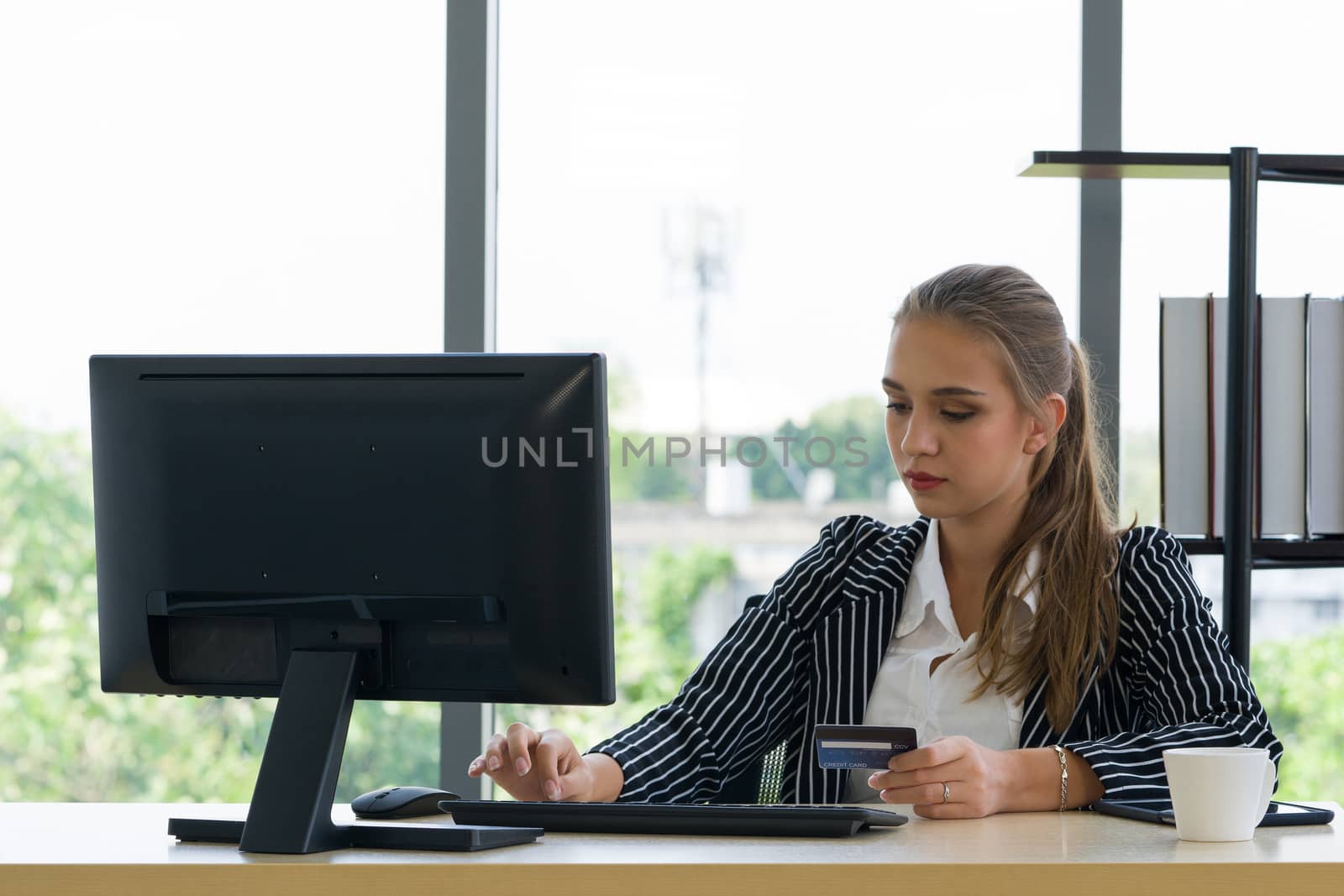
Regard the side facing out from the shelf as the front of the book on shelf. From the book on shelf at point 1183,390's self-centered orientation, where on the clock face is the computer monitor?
The computer monitor is roughly at 1 o'clock from the book on shelf.

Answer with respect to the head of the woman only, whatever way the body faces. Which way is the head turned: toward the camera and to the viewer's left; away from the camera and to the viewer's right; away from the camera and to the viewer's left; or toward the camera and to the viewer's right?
toward the camera and to the viewer's left

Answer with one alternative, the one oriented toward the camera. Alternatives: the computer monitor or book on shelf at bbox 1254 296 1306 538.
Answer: the book on shelf

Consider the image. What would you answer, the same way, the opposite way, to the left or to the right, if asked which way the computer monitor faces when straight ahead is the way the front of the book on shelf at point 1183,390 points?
the opposite way

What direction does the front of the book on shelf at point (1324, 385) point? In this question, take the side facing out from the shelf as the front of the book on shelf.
toward the camera

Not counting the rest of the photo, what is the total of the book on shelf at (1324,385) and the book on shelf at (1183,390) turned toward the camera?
2

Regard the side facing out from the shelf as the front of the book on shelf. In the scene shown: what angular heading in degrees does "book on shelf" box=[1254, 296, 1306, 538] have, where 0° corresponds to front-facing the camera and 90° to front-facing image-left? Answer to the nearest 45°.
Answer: approximately 0°

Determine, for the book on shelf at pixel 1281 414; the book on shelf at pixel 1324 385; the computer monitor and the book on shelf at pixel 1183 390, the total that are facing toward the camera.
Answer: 3

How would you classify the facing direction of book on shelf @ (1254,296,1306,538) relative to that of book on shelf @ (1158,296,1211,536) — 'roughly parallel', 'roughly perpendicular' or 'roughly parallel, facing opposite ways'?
roughly parallel

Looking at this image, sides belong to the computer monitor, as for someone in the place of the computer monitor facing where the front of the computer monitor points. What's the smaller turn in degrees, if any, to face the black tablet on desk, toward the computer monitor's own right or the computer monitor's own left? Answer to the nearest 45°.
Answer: approximately 45° to the computer monitor's own right

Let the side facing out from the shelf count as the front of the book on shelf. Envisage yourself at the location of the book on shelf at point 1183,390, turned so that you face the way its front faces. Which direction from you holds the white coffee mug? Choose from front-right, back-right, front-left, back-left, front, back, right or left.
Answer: front

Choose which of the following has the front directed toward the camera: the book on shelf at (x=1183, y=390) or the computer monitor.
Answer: the book on shelf

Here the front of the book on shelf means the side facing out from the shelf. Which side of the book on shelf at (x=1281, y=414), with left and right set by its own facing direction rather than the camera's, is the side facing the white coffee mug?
front

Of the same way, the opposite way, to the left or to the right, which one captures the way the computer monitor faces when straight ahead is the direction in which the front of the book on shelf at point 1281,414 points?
the opposite way
